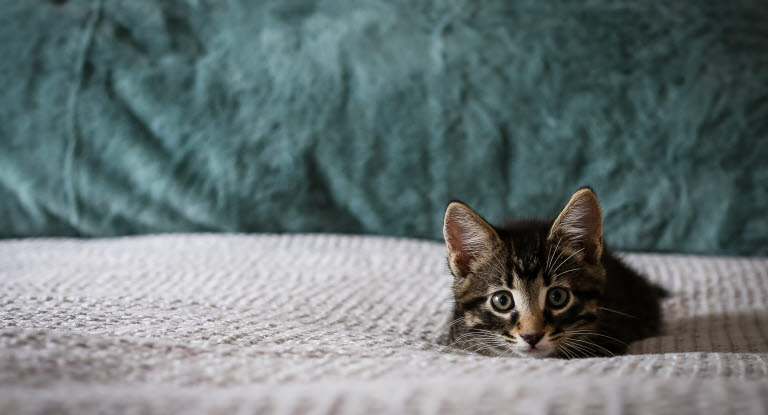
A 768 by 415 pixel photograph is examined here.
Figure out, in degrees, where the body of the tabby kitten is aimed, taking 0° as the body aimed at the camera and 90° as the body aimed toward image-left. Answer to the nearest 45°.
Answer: approximately 0°
